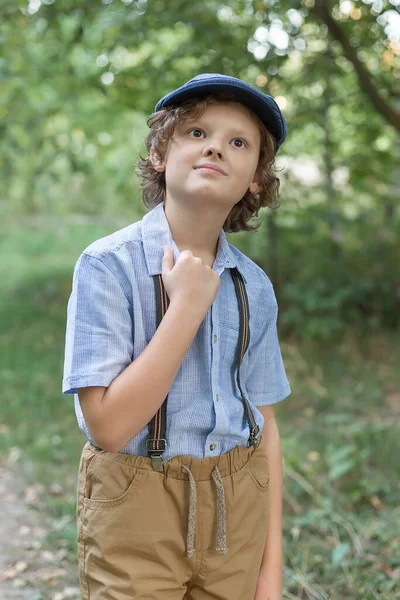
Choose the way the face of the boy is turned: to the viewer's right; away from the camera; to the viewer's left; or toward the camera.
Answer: toward the camera

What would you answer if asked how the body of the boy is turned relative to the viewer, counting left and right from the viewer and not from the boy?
facing the viewer and to the right of the viewer

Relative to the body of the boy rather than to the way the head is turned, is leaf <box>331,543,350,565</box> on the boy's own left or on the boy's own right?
on the boy's own left
